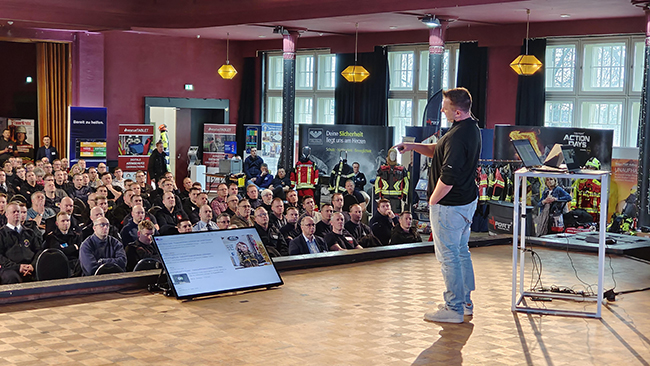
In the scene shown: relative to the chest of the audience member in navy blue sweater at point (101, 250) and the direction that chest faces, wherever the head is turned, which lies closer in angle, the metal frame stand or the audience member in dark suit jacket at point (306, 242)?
the metal frame stand

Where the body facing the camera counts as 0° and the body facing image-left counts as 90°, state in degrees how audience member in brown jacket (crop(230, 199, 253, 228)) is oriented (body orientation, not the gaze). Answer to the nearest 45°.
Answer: approximately 315°

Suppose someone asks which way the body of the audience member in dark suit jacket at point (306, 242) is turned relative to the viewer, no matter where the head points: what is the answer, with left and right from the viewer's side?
facing the viewer and to the right of the viewer

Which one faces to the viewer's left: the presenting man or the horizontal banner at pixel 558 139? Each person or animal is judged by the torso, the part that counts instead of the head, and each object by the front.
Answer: the presenting man

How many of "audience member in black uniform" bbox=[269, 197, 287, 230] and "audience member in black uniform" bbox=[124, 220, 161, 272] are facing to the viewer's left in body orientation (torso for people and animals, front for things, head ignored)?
0

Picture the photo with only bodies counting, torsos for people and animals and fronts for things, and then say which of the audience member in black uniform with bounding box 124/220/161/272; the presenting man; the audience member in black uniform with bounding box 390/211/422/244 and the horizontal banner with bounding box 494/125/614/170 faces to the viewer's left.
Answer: the presenting man

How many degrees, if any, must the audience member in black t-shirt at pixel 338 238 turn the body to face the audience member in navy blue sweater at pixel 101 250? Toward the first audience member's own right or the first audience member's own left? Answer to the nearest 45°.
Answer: approximately 90° to the first audience member's own right

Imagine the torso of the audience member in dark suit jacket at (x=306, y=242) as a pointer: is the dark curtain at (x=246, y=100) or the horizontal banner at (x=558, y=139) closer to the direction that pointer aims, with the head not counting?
the horizontal banner

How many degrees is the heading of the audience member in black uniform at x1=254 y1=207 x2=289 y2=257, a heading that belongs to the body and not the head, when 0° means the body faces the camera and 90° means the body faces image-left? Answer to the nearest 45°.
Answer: approximately 315°

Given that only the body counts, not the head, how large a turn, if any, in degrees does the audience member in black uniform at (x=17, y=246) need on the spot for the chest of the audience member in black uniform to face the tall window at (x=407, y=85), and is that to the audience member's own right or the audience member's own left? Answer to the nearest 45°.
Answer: approximately 90° to the audience member's own left

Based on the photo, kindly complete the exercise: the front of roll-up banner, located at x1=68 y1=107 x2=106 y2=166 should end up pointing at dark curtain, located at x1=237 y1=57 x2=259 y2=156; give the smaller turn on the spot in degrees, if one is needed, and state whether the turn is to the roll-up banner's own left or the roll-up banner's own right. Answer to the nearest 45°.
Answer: approximately 135° to the roll-up banner's own left

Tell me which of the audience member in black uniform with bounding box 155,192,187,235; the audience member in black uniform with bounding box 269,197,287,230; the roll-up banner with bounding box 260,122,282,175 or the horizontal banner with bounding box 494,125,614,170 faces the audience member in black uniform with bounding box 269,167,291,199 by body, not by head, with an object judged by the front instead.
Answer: the roll-up banner with bounding box 260,122,282,175

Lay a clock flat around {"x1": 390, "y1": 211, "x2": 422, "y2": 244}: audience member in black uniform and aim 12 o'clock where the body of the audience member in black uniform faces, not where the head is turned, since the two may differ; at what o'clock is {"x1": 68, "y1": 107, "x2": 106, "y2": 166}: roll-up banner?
The roll-up banner is roughly at 6 o'clock from the audience member in black uniform.

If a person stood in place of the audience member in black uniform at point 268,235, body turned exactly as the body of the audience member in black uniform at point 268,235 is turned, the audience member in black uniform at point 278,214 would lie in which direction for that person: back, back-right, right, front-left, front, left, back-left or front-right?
back-left

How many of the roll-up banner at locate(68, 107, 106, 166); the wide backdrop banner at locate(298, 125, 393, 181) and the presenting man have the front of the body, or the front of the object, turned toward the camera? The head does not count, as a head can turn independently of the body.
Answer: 2

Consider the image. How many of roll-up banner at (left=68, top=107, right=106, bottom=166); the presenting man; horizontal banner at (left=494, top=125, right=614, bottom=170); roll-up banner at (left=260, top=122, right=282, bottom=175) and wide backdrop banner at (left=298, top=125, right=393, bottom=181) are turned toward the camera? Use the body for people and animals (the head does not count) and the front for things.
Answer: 4

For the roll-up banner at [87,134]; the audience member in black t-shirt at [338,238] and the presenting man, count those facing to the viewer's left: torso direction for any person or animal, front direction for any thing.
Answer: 1
